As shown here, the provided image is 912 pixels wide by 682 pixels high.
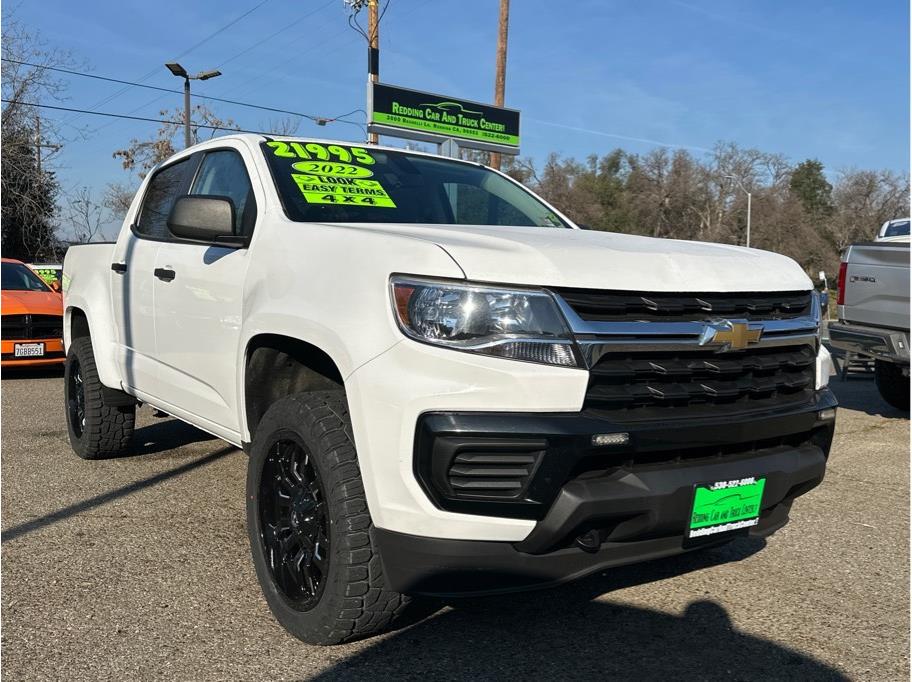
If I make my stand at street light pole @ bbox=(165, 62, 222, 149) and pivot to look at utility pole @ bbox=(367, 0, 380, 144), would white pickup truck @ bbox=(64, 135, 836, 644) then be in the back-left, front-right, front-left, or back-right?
front-right

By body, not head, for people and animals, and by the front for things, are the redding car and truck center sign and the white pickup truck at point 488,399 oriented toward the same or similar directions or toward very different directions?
same or similar directions

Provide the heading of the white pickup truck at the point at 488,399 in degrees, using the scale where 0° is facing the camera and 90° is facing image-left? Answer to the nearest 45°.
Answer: approximately 315°

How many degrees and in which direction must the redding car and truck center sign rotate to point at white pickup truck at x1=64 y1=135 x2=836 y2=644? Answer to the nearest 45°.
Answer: approximately 45° to its right

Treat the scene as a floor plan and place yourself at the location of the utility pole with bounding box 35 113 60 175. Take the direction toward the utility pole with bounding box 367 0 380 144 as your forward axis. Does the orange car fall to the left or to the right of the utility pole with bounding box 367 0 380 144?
right

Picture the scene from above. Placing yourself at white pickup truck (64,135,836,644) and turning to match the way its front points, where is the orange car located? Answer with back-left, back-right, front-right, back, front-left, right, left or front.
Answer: back

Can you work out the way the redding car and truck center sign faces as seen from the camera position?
facing the viewer and to the right of the viewer

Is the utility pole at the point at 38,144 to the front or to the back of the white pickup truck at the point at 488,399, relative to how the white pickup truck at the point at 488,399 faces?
to the back

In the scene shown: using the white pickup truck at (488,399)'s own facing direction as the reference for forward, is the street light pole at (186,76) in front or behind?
behind

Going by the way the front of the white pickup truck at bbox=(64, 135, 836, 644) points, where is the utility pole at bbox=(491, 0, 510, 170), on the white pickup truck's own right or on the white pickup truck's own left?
on the white pickup truck's own left

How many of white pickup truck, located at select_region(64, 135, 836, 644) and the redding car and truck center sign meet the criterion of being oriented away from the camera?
0
